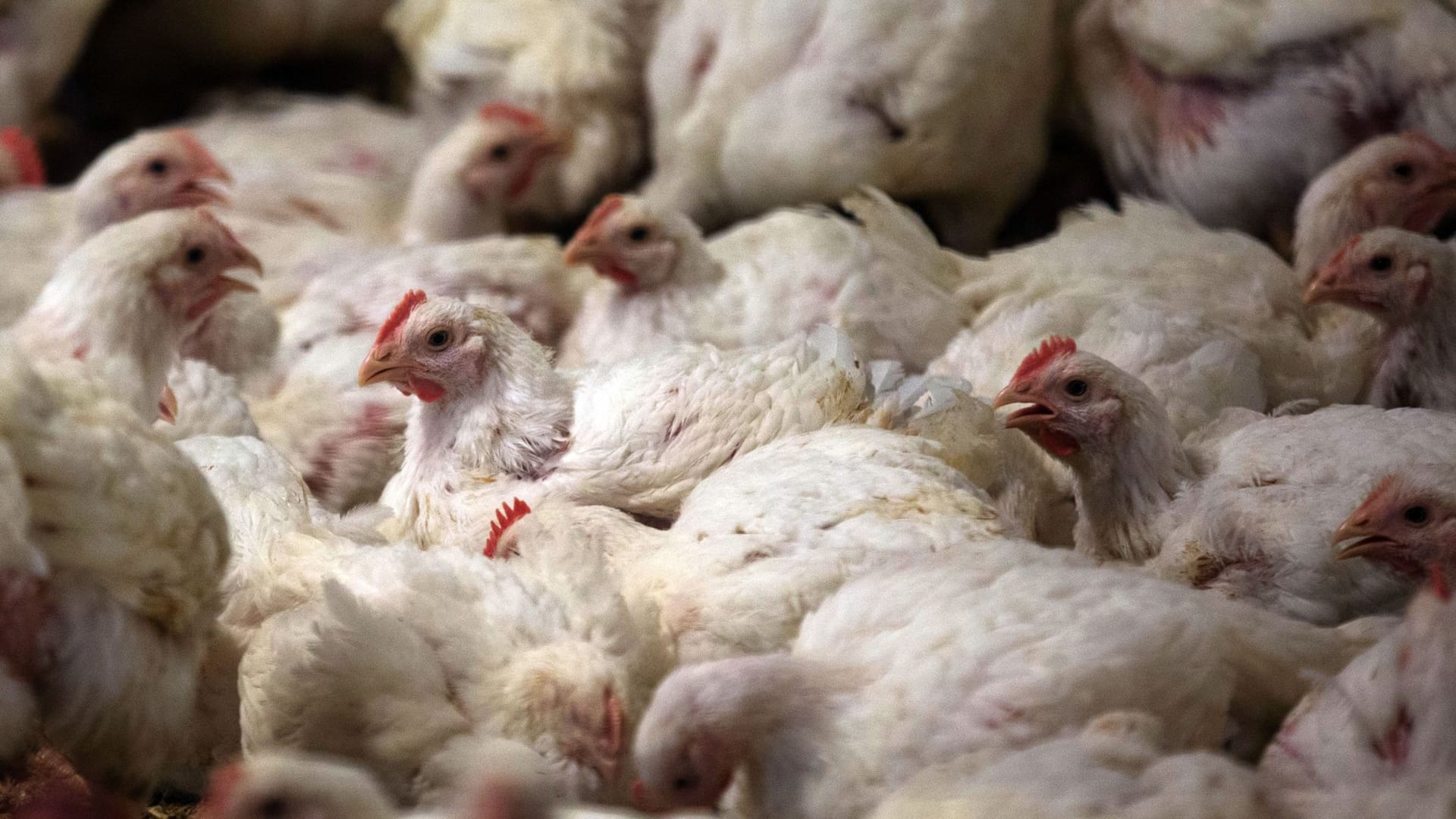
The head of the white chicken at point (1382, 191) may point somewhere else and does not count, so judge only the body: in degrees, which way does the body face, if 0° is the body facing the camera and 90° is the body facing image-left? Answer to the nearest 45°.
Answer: approximately 270°

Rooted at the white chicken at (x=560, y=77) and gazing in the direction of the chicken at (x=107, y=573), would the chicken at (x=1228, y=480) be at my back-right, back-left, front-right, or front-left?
front-left

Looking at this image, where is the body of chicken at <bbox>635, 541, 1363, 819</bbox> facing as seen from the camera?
to the viewer's left

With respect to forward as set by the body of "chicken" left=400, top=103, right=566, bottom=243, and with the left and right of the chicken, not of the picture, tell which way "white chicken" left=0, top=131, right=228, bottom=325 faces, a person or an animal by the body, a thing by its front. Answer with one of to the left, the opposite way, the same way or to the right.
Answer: the same way

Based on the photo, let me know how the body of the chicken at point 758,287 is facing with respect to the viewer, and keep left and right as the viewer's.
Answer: facing to the left of the viewer

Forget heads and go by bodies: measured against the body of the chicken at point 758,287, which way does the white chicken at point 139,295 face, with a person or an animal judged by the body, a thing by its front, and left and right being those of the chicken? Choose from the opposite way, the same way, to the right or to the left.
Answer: the opposite way

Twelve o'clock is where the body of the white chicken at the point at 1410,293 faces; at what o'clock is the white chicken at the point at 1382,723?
the white chicken at the point at 1382,723 is roughly at 9 o'clock from the white chicken at the point at 1410,293.

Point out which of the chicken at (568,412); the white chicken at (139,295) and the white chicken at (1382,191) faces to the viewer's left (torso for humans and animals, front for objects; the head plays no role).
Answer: the chicken

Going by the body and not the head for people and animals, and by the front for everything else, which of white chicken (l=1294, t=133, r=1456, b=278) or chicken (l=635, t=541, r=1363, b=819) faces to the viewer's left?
the chicken

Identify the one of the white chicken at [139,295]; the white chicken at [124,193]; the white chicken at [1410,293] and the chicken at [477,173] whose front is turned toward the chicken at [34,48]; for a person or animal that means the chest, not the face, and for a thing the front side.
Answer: the white chicken at [1410,293]

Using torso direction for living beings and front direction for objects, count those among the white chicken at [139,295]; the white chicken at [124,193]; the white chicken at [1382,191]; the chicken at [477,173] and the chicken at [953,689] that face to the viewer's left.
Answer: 1

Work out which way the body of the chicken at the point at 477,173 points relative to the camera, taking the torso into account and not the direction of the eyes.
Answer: to the viewer's right

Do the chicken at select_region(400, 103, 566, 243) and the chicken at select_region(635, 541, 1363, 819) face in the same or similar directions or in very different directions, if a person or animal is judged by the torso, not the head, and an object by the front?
very different directions

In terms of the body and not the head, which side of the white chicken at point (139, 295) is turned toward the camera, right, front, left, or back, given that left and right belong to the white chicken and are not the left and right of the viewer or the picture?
right

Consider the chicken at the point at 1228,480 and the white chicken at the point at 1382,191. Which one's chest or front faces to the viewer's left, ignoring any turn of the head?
the chicken

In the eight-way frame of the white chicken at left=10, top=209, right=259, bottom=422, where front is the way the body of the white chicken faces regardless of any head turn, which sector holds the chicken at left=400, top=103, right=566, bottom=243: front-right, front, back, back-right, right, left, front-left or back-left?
front-left

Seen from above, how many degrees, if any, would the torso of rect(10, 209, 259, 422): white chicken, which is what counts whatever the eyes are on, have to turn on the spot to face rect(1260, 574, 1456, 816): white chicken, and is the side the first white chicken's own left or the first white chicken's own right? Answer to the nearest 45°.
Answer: approximately 45° to the first white chicken's own right

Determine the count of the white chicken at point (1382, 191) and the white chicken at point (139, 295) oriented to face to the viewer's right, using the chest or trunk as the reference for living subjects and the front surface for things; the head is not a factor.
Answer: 2

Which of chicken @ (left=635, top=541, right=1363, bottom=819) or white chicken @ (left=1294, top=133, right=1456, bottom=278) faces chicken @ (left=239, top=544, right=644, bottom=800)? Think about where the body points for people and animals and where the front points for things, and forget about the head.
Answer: chicken @ (left=635, top=541, right=1363, bottom=819)

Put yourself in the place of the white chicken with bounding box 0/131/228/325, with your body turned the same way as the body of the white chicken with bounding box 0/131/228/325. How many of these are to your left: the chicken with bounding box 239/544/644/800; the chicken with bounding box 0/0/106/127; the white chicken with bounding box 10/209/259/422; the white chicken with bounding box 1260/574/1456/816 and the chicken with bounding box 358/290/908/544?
1
